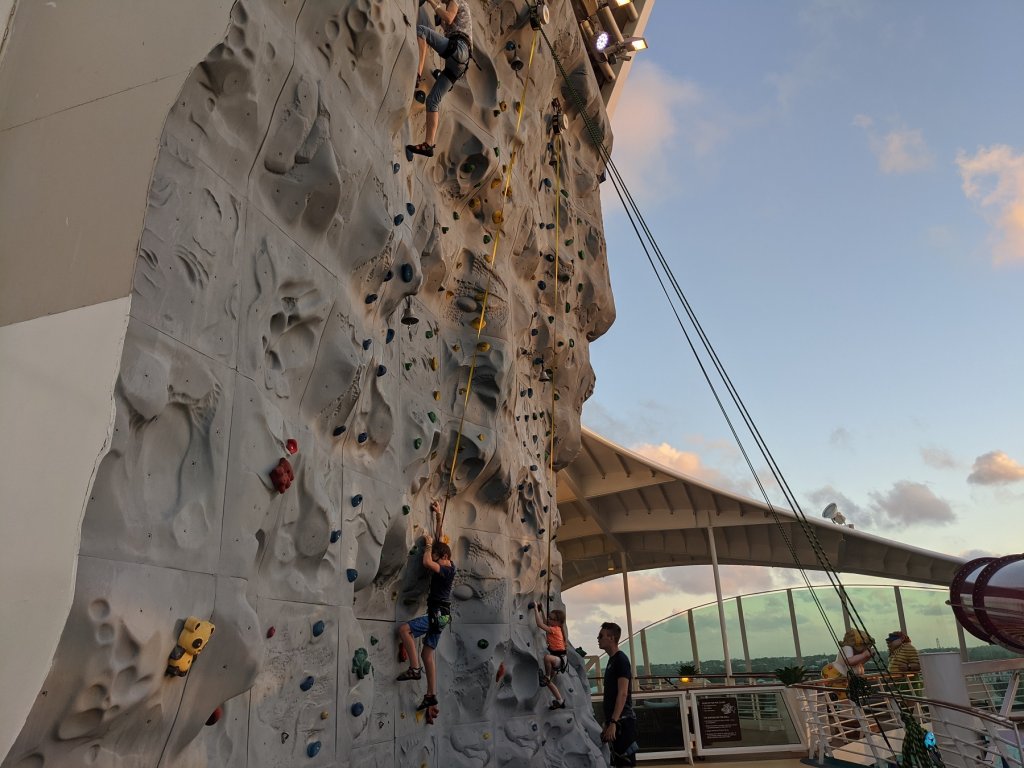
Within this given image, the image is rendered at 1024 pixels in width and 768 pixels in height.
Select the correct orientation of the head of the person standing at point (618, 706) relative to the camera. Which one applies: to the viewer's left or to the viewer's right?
to the viewer's left

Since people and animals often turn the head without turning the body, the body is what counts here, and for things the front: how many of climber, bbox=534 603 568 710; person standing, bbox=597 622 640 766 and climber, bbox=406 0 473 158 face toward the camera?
0

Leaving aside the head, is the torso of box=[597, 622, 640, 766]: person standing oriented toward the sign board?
no

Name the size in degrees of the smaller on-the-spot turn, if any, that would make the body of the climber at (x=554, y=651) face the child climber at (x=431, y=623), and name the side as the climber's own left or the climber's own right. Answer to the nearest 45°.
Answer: approximately 90° to the climber's own left

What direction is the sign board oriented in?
toward the camera

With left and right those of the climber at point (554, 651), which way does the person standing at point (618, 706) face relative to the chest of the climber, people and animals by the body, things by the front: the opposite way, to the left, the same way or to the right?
the same way

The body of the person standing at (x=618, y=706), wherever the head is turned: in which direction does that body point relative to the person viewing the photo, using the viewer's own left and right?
facing to the left of the viewer

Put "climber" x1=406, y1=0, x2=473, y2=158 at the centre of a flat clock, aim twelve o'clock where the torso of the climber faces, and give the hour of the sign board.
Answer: The sign board is roughly at 4 o'clock from the climber.

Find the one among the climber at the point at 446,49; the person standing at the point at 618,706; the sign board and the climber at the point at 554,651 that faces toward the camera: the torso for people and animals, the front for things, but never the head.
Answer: the sign board
